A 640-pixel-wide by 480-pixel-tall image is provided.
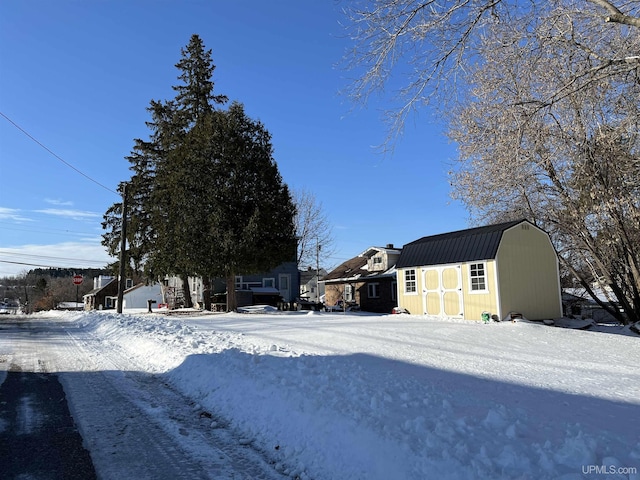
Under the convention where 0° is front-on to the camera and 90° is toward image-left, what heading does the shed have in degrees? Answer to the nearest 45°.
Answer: approximately 45°

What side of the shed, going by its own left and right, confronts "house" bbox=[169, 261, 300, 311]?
right

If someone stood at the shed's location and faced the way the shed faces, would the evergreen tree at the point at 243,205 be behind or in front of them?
in front

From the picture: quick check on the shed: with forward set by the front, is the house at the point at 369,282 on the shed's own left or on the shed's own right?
on the shed's own right

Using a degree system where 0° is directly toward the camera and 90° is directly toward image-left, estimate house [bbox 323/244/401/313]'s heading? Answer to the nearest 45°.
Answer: approximately 45°

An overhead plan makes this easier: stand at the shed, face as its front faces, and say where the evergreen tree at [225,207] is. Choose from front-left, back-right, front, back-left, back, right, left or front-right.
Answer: front-right

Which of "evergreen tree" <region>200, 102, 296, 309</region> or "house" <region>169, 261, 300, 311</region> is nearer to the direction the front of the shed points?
the evergreen tree

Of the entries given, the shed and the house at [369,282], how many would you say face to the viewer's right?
0
